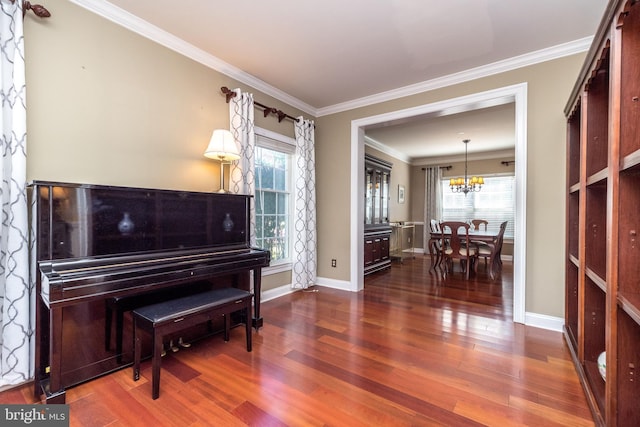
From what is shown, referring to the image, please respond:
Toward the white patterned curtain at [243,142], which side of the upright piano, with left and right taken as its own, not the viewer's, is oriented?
left

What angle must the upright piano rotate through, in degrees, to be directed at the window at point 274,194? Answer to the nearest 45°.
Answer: approximately 90° to its left

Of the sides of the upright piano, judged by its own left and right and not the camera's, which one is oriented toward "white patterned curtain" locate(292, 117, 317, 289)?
left

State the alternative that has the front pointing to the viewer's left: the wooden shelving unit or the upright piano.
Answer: the wooden shelving unit

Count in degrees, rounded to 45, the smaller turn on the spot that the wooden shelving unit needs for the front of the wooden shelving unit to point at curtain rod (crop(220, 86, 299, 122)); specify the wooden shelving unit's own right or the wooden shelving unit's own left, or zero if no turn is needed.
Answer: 0° — it already faces it

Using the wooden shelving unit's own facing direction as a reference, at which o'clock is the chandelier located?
The chandelier is roughly at 2 o'clock from the wooden shelving unit.

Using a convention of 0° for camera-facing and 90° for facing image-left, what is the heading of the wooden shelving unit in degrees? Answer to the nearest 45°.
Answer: approximately 90°

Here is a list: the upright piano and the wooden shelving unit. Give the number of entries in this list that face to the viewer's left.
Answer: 1

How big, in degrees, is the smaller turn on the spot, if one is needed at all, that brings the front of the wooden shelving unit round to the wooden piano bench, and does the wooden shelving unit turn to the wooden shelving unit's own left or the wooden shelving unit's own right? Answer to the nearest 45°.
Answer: approximately 45° to the wooden shelving unit's own left

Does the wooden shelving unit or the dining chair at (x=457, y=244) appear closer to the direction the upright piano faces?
the wooden shelving unit

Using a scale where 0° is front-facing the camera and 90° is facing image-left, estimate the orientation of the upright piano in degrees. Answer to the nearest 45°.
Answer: approximately 315°

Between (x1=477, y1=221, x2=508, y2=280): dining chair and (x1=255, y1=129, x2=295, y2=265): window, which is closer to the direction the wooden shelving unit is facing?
the window
